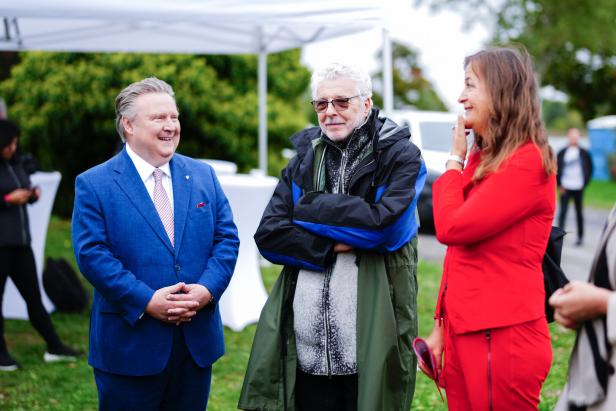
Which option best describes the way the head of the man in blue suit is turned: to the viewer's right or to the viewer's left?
to the viewer's right

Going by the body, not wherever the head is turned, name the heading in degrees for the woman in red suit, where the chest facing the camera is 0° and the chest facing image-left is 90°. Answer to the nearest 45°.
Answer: approximately 90°

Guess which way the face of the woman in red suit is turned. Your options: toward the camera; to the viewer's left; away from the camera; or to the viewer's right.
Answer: to the viewer's left

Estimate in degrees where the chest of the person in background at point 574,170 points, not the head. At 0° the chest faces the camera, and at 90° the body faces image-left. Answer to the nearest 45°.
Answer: approximately 0°

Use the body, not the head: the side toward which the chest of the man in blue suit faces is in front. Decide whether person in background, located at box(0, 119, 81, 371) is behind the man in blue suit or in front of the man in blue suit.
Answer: behind

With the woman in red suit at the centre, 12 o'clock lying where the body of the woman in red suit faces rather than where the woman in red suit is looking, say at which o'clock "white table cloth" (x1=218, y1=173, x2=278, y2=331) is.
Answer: The white table cloth is roughly at 2 o'clock from the woman in red suit.

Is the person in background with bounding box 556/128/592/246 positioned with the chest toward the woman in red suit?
yes

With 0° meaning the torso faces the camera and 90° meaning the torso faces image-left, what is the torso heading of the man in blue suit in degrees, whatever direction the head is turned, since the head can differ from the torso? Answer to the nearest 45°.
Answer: approximately 315°

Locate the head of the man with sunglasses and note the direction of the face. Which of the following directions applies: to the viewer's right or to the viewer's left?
to the viewer's left

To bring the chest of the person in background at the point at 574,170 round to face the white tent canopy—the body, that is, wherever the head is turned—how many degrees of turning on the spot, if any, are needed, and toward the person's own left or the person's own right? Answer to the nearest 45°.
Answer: approximately 45° to the person's own right

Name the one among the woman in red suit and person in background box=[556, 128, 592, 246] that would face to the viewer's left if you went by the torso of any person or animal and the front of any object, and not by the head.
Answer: the woman in red suit
